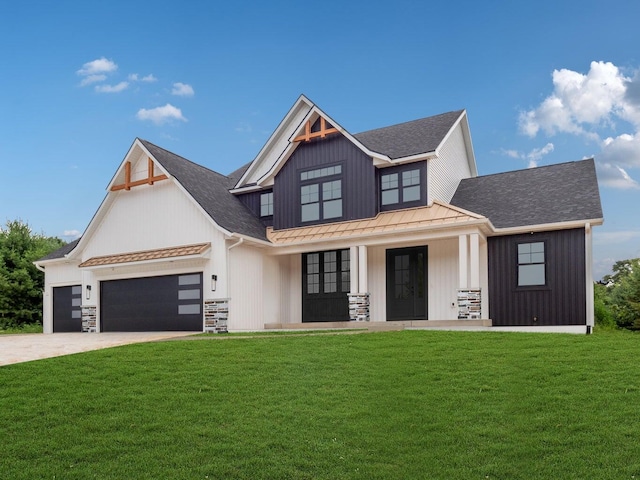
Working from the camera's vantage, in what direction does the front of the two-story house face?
facing the viewer and to the left of the viewer

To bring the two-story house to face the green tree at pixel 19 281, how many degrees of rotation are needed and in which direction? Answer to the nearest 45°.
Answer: approximately 90° to its right
